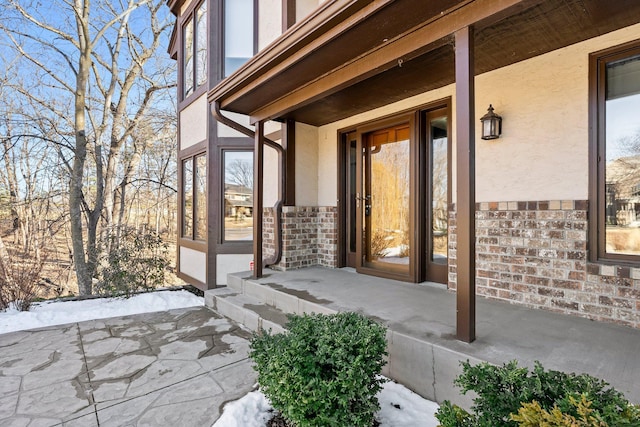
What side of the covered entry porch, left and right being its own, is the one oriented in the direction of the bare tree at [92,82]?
right

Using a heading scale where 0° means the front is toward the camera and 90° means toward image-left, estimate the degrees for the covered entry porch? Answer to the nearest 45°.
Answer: approximately 45°

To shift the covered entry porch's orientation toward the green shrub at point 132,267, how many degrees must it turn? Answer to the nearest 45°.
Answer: approximately 45° to its right

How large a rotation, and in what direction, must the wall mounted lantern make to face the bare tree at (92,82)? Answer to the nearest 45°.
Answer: approximately 45° to its right

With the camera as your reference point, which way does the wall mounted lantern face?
facing the viewer and to the left of the viewer

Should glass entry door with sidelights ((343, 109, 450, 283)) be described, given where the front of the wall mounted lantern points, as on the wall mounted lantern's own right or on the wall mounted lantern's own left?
on the wall mounted lantern's own right

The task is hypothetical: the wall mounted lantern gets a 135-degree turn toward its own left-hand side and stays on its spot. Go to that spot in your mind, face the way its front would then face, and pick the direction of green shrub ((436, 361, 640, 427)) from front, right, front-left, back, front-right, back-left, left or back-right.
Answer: right

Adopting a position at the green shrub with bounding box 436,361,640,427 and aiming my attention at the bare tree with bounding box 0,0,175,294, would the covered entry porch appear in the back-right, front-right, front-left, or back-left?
front-right

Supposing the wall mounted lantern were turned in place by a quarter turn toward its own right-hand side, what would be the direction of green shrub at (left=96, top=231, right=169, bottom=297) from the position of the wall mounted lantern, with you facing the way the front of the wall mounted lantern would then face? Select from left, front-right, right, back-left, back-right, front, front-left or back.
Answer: front-left
